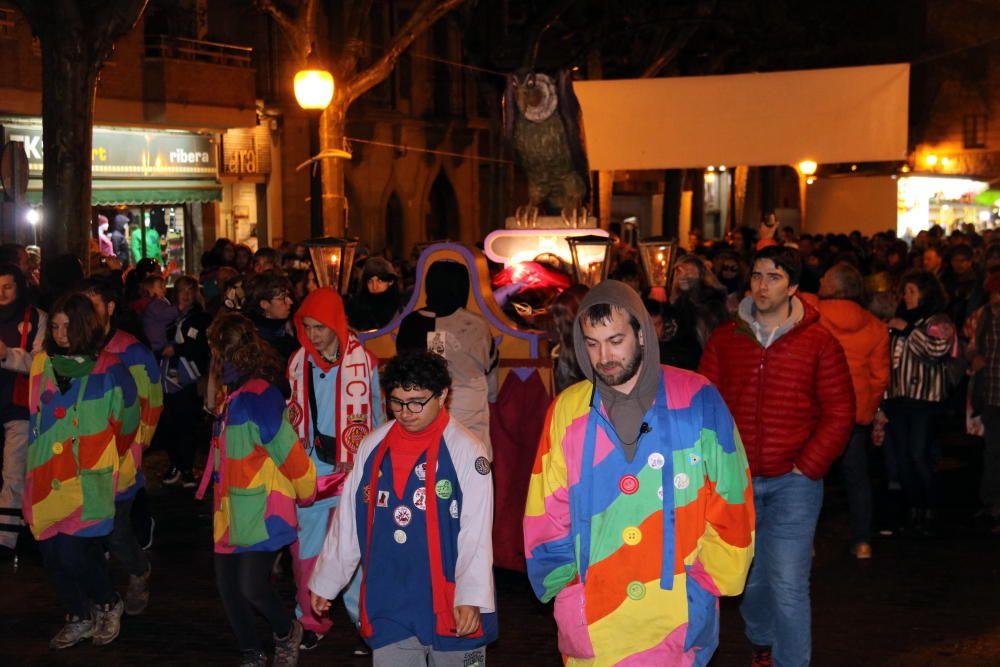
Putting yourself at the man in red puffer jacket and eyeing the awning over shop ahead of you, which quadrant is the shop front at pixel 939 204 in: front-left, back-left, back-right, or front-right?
front-right

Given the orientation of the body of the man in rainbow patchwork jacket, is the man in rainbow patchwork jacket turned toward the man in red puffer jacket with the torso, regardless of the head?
no

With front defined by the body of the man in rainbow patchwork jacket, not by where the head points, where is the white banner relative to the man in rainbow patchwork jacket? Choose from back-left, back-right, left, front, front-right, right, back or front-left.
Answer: back

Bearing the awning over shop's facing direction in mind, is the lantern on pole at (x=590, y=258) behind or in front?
in front

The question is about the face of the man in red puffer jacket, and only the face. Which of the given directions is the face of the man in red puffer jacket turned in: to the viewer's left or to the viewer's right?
to the viewer's left

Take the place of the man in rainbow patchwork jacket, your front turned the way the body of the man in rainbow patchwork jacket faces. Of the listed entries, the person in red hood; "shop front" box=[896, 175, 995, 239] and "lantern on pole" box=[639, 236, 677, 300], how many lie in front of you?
0

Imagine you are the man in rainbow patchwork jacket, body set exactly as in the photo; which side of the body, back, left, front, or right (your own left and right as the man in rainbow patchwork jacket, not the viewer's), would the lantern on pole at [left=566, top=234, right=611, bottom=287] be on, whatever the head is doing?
back

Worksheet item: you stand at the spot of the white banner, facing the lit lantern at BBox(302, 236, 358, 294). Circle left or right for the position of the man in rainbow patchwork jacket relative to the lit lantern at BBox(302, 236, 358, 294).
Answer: left

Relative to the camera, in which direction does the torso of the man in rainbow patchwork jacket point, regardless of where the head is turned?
toward the camera

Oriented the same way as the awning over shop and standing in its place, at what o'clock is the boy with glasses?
The boy with glasses is roughly at 12 o'clock from the awning over shop.

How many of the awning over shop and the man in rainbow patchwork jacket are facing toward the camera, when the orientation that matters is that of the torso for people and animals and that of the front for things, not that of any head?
2

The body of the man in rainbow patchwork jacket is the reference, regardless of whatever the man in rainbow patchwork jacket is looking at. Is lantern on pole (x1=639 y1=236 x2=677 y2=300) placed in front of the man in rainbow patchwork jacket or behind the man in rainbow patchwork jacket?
behind

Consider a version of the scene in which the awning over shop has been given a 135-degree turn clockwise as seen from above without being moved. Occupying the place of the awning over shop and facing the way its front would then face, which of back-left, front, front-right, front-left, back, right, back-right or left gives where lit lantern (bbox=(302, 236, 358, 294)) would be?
back-left

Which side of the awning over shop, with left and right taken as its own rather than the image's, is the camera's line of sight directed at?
front
